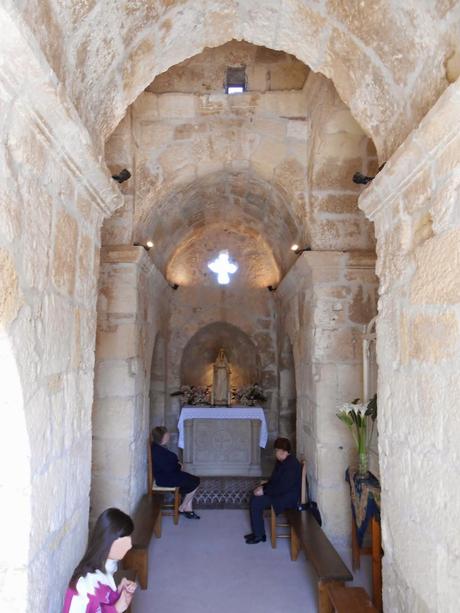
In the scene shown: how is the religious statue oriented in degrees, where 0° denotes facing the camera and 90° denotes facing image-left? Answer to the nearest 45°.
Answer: approximately 0°

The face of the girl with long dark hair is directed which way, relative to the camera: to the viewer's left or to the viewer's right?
to the viewer's right

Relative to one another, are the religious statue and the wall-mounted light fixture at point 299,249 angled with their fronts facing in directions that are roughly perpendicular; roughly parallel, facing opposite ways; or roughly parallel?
roughly perpendicular

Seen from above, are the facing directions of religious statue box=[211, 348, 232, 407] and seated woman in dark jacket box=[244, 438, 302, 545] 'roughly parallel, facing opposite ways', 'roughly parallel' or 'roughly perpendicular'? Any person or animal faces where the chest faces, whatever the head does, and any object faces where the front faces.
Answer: roughly perpendicular

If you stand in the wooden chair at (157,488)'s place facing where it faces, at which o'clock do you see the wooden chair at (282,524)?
the wooden chair at (282,524) is roughly at 1 o'clock from the wooden chair at (157,488).

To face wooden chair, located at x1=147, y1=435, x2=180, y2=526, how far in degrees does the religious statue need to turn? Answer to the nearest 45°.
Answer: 0° — it already faces it

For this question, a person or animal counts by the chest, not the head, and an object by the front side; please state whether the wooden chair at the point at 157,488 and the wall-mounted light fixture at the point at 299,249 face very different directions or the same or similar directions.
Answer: very different directions

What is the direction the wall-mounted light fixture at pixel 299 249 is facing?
to the viewer's left

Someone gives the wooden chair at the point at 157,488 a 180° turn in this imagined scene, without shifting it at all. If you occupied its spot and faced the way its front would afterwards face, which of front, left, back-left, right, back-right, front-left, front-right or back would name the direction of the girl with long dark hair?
left
